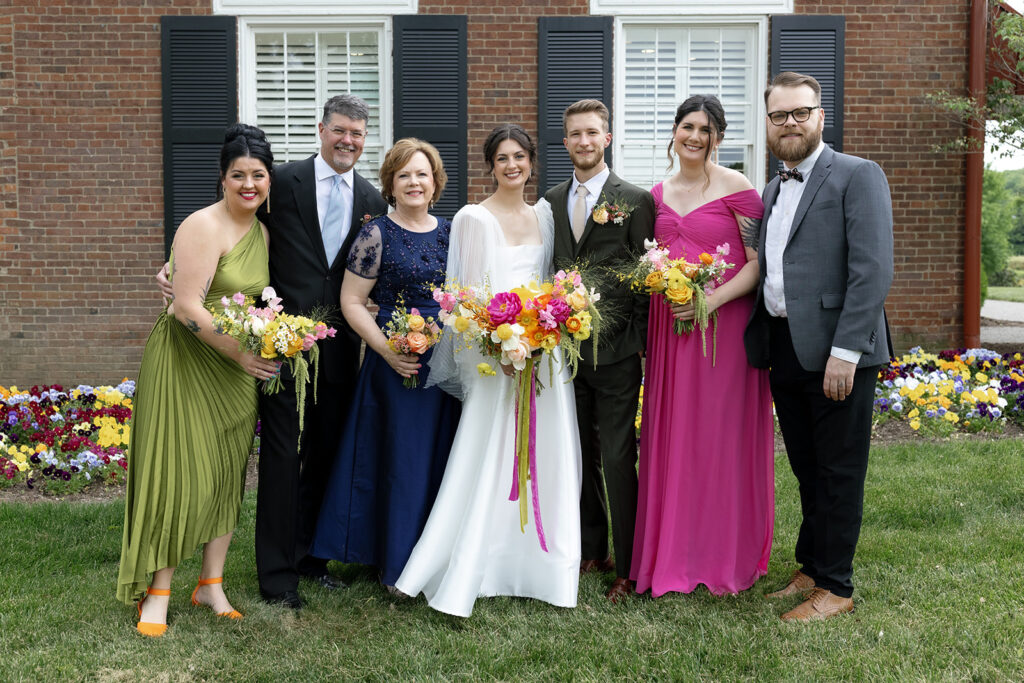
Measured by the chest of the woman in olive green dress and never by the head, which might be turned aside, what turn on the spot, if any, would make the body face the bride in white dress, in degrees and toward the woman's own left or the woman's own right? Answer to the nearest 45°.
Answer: approximately 45° to the woman's own left

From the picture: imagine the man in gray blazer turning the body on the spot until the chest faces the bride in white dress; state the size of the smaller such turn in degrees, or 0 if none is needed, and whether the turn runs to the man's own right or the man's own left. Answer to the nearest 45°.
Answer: approximately 45° to the man's own right

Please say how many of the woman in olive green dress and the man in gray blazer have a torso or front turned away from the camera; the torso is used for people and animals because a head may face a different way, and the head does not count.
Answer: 0

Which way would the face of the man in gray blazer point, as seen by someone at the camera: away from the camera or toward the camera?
toward the camera

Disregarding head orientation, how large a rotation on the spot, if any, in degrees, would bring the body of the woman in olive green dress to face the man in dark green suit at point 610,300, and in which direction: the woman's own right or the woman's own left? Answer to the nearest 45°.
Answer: approximately 45° to the woman's own left

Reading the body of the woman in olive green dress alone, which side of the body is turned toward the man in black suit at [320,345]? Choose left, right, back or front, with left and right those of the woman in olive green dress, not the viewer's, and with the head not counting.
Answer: left

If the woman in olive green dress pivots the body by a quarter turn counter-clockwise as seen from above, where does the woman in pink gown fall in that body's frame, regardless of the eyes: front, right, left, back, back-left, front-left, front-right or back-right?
front-right

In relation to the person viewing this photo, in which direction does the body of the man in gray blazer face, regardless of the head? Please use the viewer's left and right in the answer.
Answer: facing the viewer and to the left of the viewer

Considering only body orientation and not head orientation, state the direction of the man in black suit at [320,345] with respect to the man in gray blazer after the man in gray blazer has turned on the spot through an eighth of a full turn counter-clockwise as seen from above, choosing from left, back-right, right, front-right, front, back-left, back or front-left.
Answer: right
